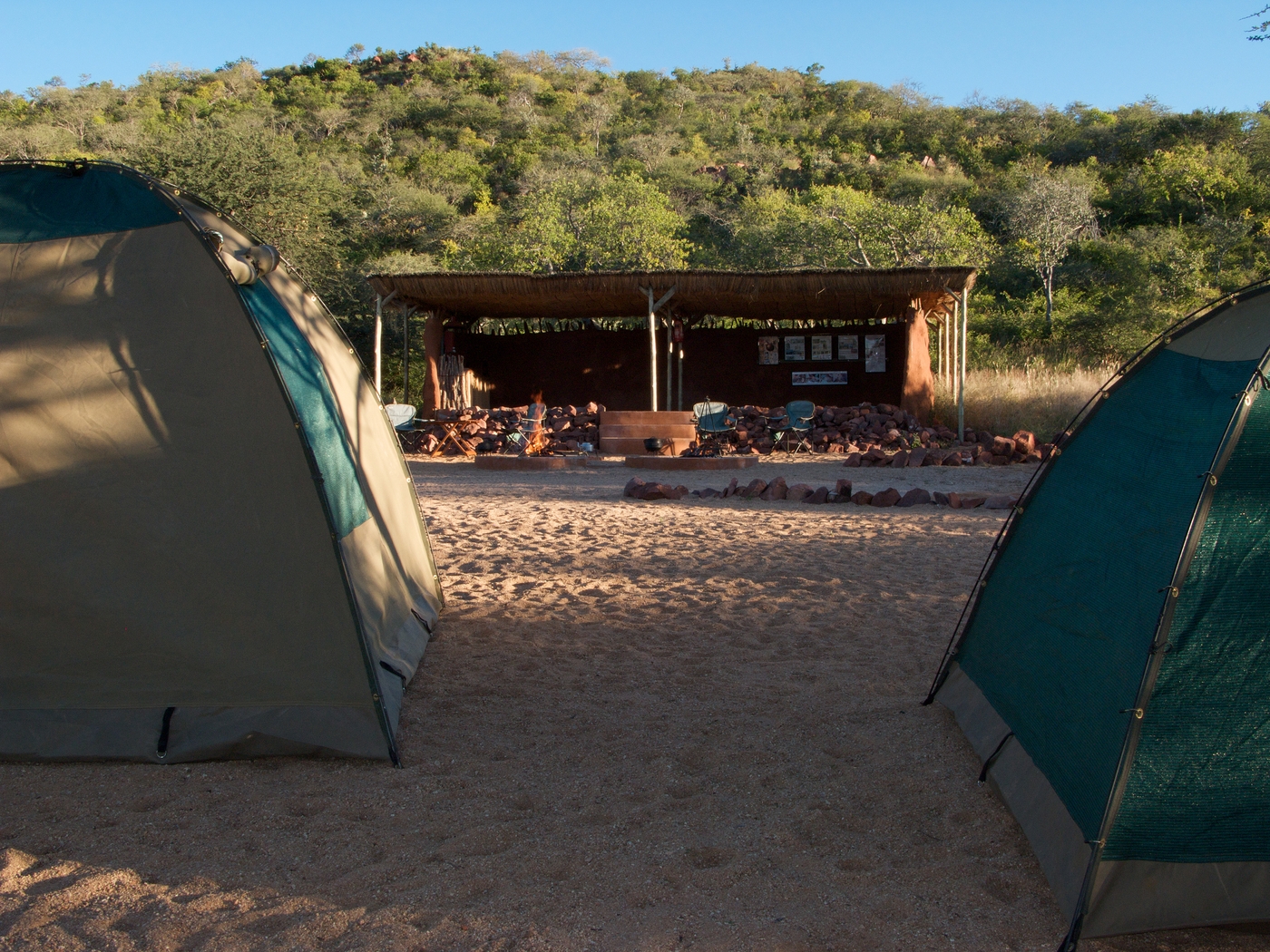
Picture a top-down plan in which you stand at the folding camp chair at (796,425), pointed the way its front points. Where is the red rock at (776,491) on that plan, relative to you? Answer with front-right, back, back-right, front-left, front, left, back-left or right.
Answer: front-left

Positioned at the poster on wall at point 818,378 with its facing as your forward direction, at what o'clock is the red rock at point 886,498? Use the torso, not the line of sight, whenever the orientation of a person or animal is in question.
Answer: The red rock is roughly at 12 o'clock from the poster on wall.

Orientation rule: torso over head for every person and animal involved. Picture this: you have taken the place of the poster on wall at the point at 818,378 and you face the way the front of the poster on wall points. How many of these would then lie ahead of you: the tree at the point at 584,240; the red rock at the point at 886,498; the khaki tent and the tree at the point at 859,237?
2

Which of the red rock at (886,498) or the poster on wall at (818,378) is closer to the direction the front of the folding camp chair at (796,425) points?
the red rock

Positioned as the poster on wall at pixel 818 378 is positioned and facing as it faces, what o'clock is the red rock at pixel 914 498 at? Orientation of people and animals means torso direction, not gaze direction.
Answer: The red rock is roughly at 12 o'clock from the poster on wall.

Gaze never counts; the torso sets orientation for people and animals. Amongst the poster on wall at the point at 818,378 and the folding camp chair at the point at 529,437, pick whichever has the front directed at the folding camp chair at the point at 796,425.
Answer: the poster on wall

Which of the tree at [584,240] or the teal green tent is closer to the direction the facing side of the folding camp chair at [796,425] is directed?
the teal green tent

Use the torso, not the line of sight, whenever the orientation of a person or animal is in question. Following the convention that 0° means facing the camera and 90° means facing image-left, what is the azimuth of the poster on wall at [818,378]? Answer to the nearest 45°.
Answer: approximately 0°

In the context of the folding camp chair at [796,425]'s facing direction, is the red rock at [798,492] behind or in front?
in front

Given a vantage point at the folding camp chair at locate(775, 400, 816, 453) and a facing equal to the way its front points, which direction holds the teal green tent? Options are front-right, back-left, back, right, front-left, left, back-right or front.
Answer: front-left
